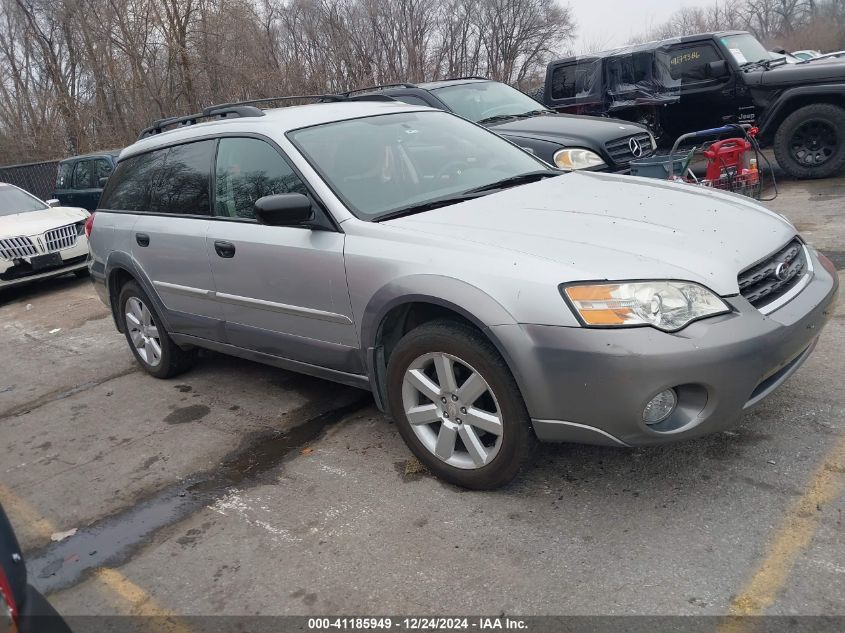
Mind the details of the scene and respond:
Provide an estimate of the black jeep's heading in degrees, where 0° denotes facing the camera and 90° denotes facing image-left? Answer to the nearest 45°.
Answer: approximately 315°

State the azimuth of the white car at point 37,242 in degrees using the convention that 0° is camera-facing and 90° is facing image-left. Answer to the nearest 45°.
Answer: approximately 315°

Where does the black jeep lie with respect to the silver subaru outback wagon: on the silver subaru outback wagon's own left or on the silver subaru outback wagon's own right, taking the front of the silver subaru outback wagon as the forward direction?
on the silver subaru outback wagon's own left

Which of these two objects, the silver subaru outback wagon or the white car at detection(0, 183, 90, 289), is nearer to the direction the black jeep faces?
the silver subaru outback wagon

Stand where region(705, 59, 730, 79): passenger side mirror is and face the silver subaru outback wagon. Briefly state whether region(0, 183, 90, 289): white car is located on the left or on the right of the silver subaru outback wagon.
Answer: right

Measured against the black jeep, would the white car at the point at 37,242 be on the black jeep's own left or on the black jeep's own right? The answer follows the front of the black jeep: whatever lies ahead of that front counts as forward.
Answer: on the black jeep's own right

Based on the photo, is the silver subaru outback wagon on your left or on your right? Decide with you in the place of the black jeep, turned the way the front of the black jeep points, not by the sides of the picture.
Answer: on your right
